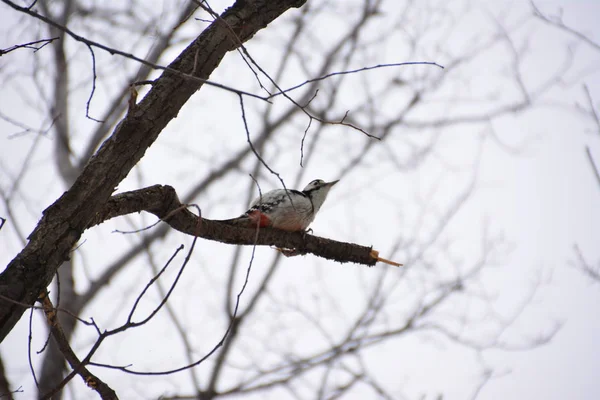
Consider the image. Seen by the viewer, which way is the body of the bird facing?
to the viewer's right
